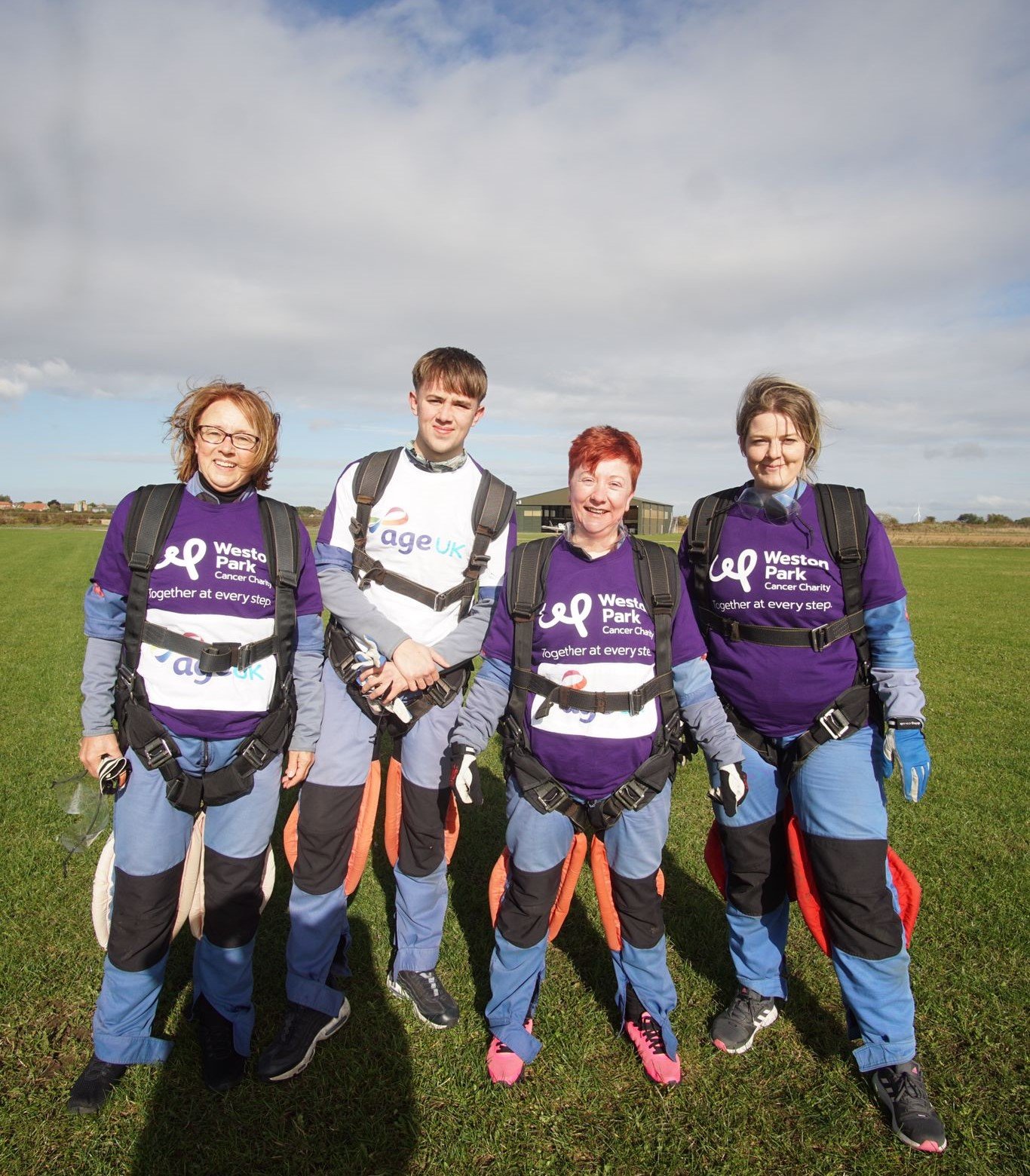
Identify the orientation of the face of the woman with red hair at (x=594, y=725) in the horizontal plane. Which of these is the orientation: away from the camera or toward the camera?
toward the camera

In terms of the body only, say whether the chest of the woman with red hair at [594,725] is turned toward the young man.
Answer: no

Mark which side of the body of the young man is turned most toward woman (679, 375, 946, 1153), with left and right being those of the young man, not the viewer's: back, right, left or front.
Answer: left

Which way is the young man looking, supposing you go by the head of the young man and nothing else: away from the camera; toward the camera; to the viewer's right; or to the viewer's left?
toward the camera

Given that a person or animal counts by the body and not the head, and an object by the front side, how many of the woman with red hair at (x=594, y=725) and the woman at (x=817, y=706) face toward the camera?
2

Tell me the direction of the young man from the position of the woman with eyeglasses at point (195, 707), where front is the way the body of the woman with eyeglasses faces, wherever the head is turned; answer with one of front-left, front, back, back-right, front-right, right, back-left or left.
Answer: left

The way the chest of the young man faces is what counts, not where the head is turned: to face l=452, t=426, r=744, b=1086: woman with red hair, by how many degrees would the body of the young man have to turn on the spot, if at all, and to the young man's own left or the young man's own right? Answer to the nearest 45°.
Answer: approximately 45° to the young man's own left

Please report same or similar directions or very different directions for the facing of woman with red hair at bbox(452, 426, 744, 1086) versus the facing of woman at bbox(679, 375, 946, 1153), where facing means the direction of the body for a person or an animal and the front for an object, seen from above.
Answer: same or similar directions

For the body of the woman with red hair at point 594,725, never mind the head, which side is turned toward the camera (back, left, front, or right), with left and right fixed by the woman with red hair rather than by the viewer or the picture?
front

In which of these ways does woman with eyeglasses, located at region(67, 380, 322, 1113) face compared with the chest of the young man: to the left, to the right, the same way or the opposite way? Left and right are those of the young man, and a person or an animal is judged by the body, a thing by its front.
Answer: the same way

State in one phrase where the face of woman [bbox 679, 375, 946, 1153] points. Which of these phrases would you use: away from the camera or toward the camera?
toward the camera

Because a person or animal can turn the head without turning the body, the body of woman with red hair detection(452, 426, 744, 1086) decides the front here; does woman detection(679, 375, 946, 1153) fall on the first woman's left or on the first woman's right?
on the first woman's left

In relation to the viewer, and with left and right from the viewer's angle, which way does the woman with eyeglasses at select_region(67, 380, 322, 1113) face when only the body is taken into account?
facing the viewer

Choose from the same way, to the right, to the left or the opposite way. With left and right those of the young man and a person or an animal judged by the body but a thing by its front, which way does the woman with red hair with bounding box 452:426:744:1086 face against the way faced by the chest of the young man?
the same way

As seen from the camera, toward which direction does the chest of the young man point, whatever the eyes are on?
toward the camera

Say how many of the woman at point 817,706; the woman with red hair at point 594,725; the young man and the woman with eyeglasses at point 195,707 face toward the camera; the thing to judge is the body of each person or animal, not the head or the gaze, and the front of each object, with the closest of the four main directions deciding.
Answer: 4

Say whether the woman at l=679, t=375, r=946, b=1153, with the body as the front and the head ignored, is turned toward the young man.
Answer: no
